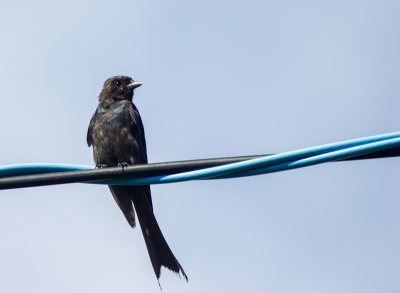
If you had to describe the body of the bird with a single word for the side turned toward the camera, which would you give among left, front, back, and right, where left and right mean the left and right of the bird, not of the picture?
front
